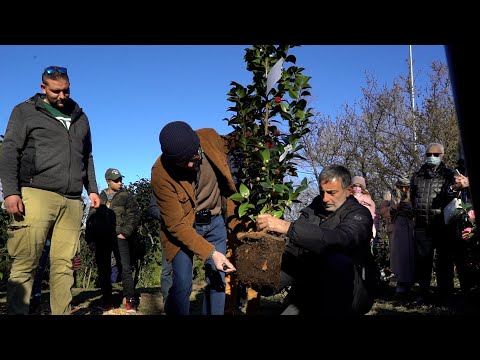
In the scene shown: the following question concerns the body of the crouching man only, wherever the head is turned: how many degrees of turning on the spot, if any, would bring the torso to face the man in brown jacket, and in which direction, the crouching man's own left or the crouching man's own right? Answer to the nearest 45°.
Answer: approximately 45° to the crouching man's own right

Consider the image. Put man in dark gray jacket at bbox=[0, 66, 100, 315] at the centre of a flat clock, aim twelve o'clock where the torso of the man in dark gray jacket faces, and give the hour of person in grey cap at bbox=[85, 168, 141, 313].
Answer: The person in grey cap is roughly at 8 o'clock from the man in dark gray jacket.

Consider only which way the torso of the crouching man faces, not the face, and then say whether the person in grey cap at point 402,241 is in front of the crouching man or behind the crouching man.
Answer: behind

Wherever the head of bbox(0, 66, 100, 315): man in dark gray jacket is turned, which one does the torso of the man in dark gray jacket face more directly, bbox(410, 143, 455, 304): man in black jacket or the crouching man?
the crouching man

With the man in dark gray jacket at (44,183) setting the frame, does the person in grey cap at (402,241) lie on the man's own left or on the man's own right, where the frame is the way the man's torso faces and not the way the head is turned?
on the man's own left

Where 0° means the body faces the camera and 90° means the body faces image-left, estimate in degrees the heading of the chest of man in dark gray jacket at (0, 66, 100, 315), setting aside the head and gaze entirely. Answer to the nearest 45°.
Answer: approximately 315°

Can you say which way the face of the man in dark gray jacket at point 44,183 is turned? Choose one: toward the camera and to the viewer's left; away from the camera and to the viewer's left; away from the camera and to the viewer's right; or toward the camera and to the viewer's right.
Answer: toward the camera and to the viewer's right

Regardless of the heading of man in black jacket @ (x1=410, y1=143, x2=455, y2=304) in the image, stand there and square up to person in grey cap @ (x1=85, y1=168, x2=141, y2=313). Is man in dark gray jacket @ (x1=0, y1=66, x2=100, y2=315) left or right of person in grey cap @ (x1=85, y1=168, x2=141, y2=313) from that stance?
left

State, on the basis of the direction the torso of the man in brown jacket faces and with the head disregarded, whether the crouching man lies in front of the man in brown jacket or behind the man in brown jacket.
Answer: in front
